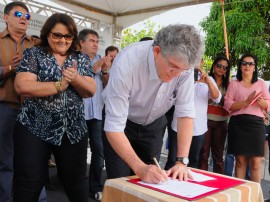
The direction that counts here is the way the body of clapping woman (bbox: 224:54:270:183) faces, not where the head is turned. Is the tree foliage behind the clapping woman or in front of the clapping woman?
behind

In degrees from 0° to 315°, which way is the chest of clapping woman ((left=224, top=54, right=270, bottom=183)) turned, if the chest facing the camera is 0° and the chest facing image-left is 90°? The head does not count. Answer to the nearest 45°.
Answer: approximately 0°

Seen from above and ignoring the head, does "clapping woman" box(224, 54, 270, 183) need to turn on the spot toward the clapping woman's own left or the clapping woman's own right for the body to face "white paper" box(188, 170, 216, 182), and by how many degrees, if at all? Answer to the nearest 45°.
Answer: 0° — they already face it

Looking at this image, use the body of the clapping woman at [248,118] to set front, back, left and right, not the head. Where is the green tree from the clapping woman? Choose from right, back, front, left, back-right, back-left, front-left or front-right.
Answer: back

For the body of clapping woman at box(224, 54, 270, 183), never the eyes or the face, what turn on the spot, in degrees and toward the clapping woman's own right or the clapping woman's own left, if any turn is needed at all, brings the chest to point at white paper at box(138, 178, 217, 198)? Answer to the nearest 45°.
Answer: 0° — they already face it

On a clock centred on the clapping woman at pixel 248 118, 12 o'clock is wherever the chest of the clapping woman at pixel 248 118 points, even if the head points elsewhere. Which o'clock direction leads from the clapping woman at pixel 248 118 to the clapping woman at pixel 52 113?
the clapping woman at pixel 52 113 is roughly at 1 o'clock from the clapping woman at pixel 248 118.

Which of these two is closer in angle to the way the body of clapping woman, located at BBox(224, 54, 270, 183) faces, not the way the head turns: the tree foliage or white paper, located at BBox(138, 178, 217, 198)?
the white paper
